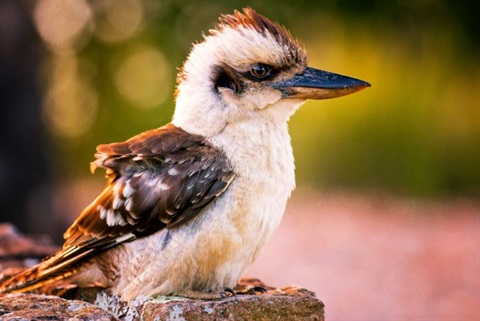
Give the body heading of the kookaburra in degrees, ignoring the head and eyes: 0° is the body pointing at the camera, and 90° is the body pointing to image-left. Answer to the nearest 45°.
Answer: approximately 270°
